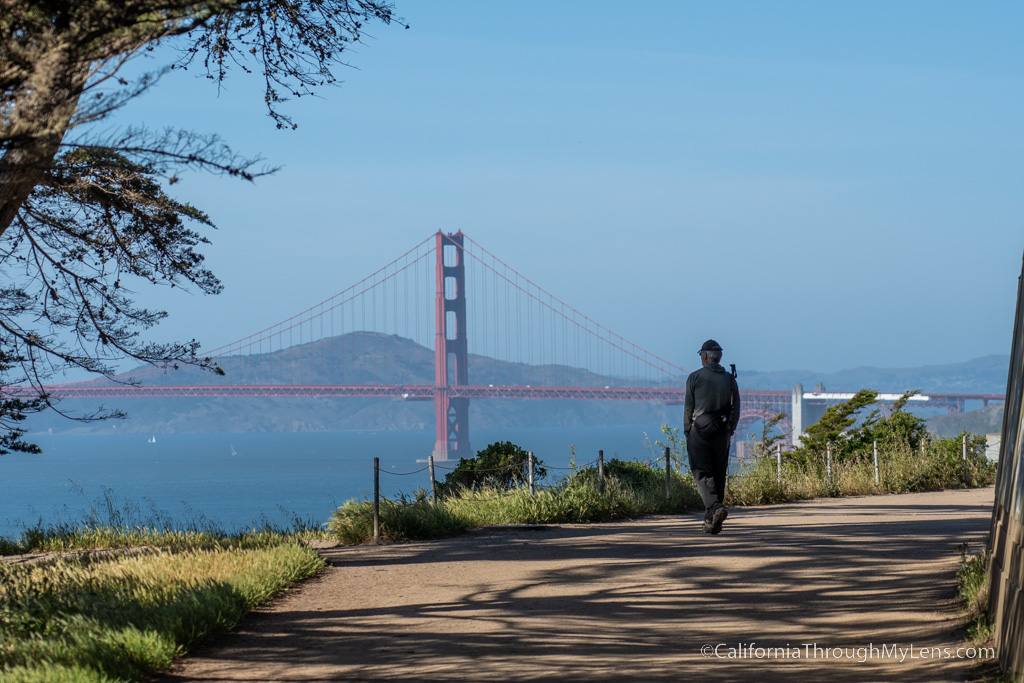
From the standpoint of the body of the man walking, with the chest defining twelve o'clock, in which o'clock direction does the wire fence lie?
The wire fence is roughly at 11 o'clock from the man walking.

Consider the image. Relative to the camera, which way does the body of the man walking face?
away from the camera

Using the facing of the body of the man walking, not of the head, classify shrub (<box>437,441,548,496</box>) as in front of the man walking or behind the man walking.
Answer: in front
